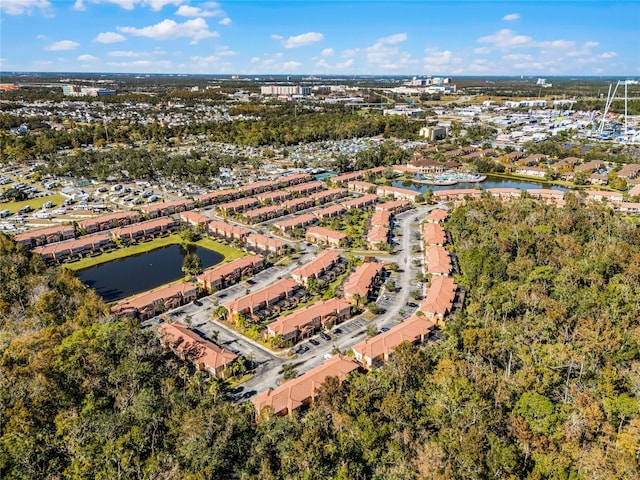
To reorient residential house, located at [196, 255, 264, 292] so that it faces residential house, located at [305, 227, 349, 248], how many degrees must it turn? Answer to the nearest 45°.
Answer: approximately 90° to its left

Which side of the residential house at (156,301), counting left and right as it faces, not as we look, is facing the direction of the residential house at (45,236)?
back

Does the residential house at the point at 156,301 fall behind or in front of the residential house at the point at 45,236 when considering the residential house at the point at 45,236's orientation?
in front

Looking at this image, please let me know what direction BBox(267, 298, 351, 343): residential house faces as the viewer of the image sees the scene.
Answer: facing the viewer and to the right of the viewer

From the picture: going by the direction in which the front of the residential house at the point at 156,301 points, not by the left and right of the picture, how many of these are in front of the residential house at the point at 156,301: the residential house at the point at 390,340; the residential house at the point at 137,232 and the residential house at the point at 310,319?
2

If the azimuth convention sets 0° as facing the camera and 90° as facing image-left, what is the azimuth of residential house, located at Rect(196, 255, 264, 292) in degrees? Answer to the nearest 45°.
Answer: approximately 315°

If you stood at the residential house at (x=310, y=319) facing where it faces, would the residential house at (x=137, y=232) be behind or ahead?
behind

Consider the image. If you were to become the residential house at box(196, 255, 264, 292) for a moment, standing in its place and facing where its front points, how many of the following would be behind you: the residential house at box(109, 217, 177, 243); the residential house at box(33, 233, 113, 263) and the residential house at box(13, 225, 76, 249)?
3
